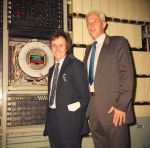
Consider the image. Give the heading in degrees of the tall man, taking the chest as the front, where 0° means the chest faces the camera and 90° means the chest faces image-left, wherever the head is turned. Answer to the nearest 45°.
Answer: approximately 45°

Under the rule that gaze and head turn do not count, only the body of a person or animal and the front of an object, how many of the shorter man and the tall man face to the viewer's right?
0
